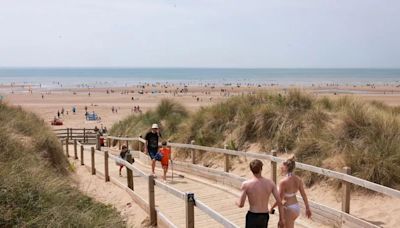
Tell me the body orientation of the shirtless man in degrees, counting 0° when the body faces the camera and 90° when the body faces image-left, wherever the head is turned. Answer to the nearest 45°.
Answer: approximately 180°

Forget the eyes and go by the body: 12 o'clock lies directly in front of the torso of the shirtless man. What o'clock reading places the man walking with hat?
The man walking with hat is roughly at 11 o'clock from the shirtless man.

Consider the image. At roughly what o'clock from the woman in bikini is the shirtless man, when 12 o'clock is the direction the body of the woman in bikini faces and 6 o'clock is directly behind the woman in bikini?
The shirtless man is roughly at 9 o'clock from the woman in bikini.

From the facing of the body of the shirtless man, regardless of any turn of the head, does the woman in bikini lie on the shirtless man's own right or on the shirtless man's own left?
on the shirtless man's own right

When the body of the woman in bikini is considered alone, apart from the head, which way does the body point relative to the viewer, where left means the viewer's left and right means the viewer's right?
facing away from the viewer and to the left of the viewer
